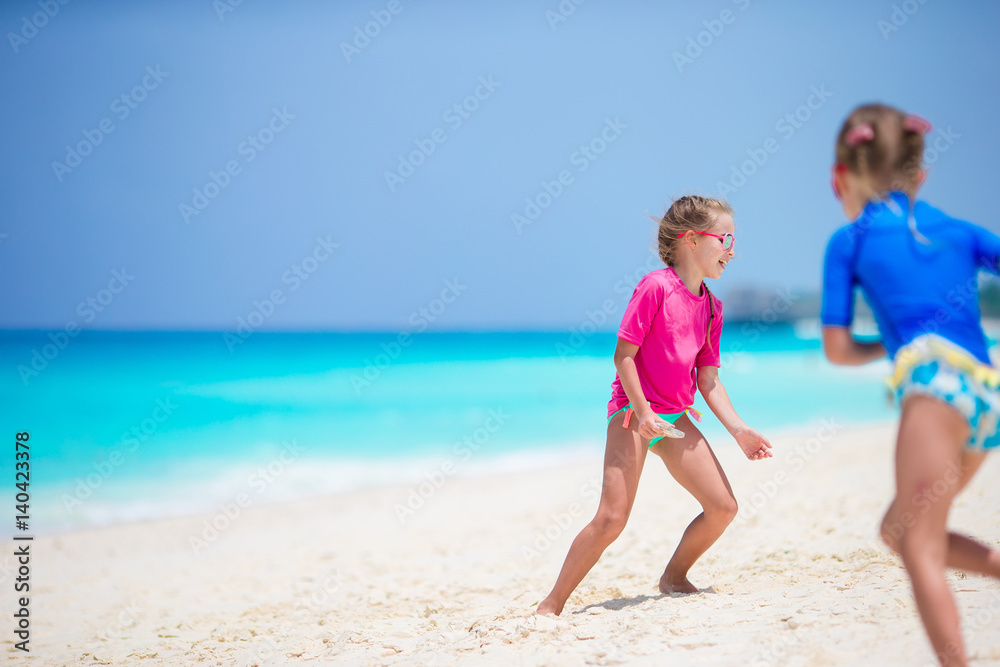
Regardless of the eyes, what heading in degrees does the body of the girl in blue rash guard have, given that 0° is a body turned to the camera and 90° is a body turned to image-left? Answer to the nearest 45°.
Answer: approximately 135°

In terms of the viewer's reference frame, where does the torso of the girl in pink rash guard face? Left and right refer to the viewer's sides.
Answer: facing the viewer and to the right of the viewer

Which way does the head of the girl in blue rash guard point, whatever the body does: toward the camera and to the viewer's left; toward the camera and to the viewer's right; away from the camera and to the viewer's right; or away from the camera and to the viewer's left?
away from the camera and to the viewer's left

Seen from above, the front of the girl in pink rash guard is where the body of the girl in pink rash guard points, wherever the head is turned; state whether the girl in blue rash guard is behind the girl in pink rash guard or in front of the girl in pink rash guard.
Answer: in front

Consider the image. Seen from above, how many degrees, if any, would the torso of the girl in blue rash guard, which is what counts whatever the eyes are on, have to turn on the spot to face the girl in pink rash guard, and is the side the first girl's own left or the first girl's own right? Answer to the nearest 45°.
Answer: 0° — they already face them

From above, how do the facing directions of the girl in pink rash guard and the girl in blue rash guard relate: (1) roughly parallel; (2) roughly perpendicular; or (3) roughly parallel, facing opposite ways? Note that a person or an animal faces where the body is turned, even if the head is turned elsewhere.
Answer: roughly parallel, facing opposite ways

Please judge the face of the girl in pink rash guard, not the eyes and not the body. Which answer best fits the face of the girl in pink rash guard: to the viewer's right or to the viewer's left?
to the viewer's right
